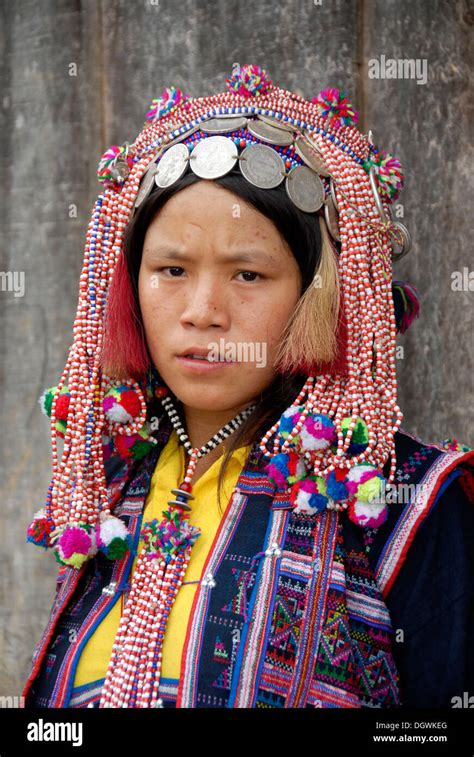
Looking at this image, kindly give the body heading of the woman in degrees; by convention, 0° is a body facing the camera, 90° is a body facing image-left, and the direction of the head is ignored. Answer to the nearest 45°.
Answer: approximately 45°
